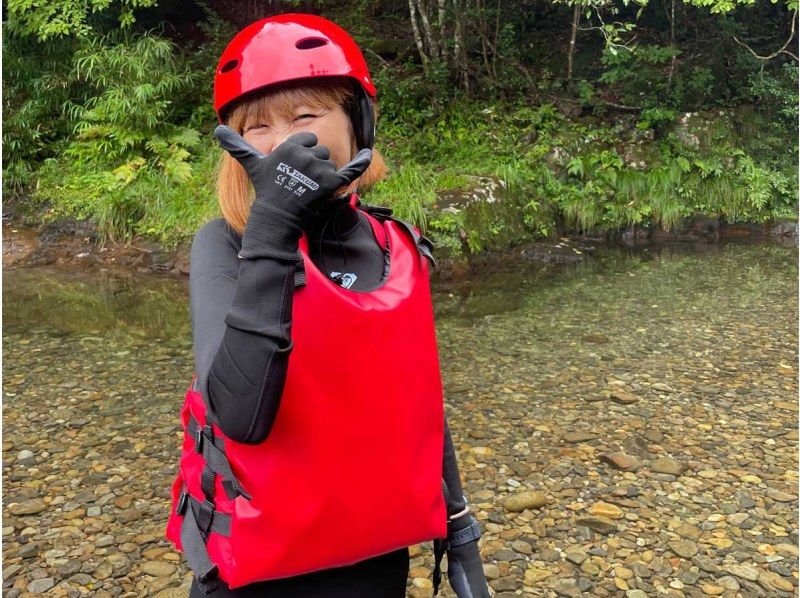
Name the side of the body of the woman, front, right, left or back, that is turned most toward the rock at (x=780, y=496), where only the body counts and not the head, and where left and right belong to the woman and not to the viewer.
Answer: left

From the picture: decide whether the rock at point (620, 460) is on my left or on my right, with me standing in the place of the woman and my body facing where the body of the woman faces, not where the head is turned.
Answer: on my left

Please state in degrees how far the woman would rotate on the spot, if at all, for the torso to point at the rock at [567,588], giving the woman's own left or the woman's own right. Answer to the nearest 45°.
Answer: approximately 90° to the woman's own left

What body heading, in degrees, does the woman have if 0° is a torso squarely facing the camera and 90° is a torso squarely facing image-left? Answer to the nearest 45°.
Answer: approximately 315°

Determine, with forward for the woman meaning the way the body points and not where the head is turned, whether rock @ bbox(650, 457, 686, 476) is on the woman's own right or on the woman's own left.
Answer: on the woman's own left

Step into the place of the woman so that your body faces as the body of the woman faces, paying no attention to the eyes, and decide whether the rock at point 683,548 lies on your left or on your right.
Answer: on your left

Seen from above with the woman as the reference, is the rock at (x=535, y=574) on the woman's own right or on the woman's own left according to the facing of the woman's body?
on the woman's own left
